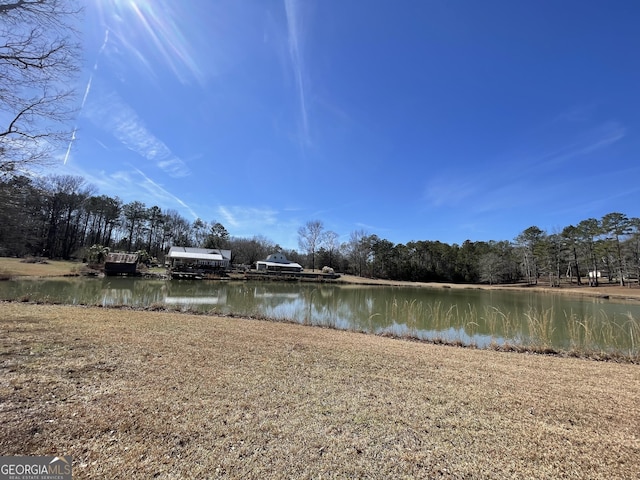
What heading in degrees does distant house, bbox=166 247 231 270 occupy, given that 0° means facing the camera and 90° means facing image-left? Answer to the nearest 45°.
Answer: approximately 0°

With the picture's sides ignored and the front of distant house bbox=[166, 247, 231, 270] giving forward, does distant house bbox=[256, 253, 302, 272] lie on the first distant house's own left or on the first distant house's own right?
on the first distant house's own left
